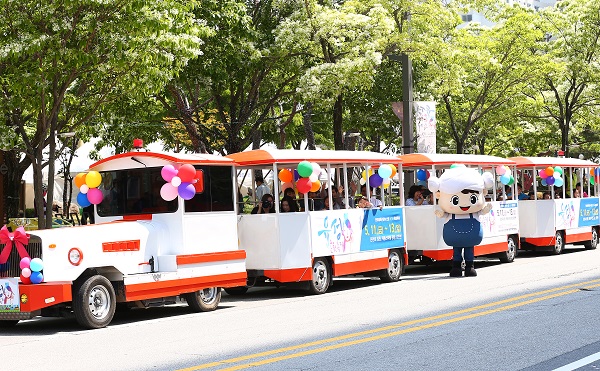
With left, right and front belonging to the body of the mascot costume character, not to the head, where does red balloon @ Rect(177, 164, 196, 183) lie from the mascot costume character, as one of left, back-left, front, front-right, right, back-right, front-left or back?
front-right

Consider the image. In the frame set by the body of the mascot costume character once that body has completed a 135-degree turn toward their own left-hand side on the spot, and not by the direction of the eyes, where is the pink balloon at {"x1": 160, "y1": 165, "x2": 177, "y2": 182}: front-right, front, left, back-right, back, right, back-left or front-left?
back

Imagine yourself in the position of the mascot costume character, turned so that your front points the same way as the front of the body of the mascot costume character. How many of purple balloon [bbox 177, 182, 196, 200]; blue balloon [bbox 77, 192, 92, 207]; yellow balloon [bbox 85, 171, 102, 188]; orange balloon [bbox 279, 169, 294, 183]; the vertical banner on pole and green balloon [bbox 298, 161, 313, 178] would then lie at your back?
1

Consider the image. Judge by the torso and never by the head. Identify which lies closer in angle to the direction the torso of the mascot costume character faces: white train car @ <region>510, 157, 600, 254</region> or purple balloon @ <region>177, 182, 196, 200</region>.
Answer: the purple balloon

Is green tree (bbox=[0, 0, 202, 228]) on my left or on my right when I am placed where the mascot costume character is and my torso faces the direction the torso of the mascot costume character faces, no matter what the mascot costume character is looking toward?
on my right

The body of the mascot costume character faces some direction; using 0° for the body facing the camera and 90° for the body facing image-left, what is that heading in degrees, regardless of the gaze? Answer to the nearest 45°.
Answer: approximately 0°

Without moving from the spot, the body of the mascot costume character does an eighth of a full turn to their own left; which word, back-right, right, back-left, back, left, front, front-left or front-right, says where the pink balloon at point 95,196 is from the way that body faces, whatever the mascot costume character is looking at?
right

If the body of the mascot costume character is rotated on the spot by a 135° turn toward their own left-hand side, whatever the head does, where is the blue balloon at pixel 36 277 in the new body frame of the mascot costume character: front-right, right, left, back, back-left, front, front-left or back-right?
back

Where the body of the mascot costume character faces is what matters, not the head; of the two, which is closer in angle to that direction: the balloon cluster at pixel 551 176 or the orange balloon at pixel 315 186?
the orange balloon

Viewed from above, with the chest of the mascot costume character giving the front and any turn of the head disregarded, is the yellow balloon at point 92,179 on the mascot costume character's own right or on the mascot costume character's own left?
on the mascot costume character's own right

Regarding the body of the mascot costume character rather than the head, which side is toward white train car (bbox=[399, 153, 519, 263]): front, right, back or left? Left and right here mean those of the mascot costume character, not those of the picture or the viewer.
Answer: back

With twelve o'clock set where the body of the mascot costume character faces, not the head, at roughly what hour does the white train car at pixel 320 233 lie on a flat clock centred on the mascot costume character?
The white train car is roughly at 2 o'clock from the mascot costume character.
